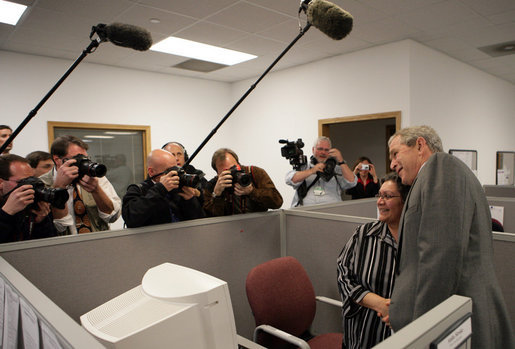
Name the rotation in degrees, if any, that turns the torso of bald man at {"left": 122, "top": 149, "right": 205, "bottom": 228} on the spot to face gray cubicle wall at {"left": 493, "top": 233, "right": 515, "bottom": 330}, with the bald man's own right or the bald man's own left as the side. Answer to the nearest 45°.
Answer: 0° — they already face it

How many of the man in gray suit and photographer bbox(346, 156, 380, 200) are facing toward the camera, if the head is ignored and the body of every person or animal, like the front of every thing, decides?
1

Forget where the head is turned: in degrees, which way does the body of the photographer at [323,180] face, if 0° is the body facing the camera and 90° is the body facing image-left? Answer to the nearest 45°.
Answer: approximately 0°

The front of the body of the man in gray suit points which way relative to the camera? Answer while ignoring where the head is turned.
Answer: to the viewer's left

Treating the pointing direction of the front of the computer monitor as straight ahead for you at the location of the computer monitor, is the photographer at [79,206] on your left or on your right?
on your left

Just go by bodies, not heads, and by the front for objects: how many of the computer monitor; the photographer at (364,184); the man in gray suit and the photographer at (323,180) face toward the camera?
2

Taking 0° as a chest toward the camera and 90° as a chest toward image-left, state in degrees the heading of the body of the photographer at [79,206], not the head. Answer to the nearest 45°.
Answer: approximately 315°
